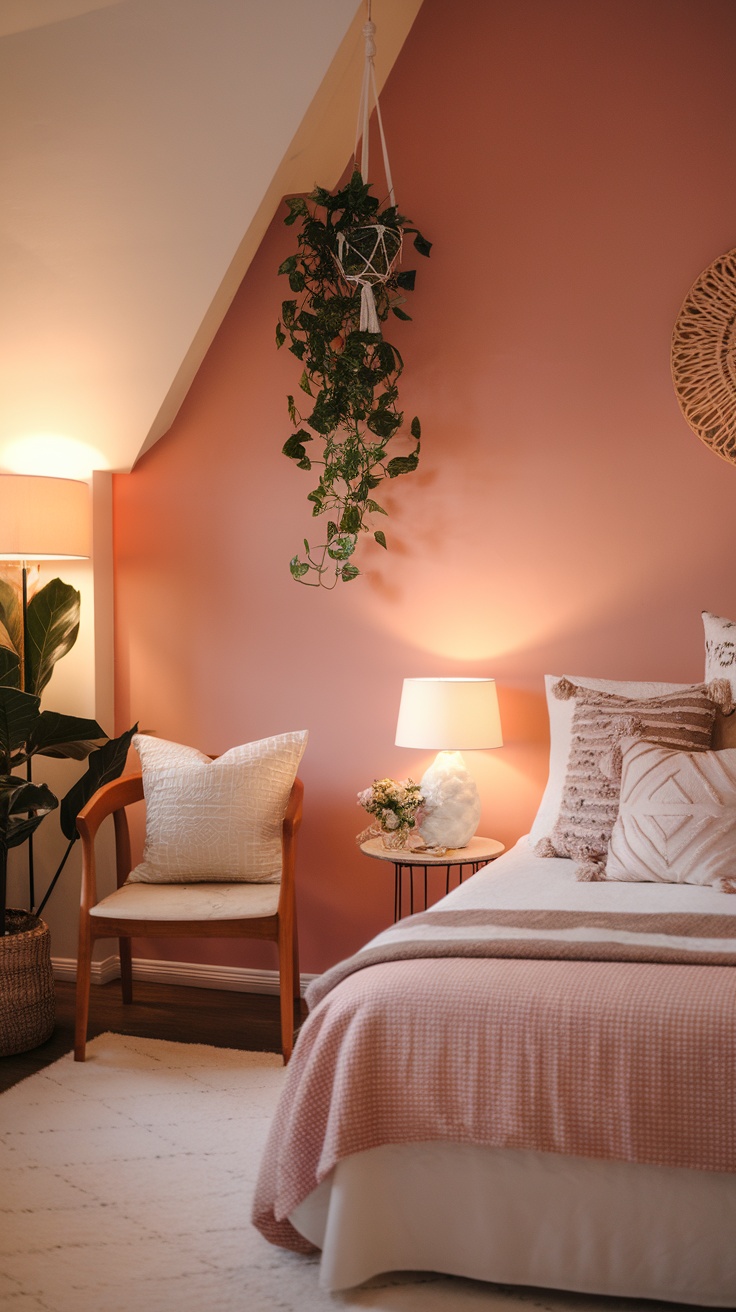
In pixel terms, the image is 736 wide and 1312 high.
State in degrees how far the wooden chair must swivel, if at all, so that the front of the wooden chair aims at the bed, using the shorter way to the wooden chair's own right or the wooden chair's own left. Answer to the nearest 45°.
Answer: approximately 45° to the wooden chair's own left

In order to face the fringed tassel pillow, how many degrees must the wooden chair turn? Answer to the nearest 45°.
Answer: approximately 90° to its left

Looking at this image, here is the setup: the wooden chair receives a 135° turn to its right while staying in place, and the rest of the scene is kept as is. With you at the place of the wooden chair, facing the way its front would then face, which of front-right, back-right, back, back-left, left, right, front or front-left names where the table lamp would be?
back-right

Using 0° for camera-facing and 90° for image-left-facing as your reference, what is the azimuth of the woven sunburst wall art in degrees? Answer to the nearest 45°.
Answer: approximately 0°

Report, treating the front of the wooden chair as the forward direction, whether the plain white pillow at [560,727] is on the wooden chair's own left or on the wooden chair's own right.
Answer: on the wooden chair's own left

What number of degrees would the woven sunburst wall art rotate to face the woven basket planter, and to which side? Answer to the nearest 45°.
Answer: approximately 90° to its right

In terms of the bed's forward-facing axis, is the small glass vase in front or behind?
behind

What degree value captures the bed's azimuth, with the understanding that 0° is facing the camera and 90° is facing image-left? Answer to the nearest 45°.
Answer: approximately 0°

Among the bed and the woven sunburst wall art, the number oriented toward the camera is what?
2

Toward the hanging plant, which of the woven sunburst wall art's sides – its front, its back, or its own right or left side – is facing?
right
